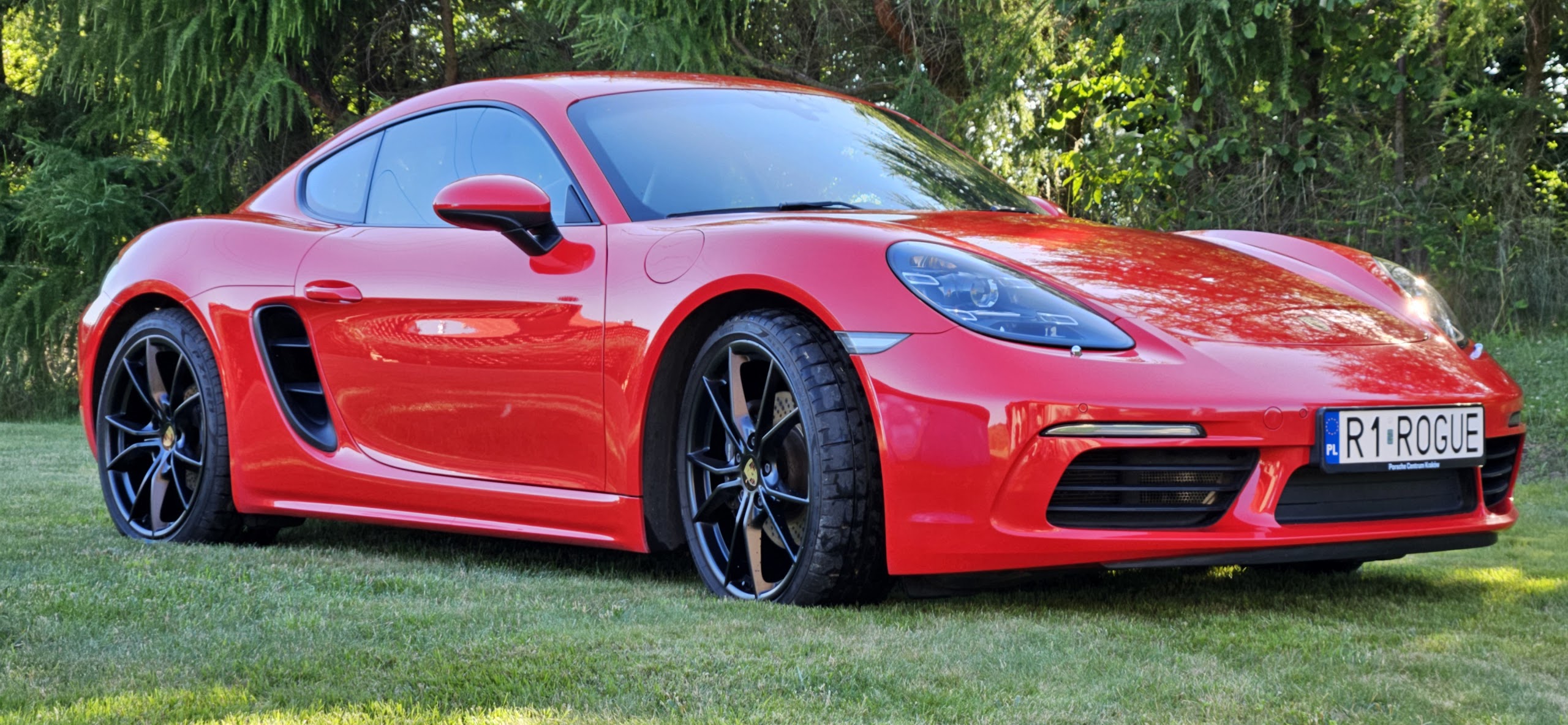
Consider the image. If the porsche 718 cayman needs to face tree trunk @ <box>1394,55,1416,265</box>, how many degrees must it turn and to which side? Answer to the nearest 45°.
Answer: approximately 90° to its left

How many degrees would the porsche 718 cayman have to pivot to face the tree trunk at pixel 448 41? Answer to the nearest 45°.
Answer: approximately 135° to its left

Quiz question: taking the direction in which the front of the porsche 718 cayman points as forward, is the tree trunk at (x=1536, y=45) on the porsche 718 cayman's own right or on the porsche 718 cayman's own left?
on the porsche 718 cayman's own left

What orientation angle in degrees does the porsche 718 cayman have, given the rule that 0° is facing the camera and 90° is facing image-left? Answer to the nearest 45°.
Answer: approximately 315°

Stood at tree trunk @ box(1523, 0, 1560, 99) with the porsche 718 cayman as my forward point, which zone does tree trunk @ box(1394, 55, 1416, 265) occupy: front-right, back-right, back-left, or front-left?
front-right

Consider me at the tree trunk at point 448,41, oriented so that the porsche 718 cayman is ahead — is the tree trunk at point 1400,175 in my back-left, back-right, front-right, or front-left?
front-left

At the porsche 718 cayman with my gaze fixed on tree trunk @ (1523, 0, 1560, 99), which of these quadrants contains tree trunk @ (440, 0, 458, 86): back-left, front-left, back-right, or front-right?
front-left

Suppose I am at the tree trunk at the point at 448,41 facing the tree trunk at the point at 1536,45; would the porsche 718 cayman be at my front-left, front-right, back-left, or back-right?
front-right

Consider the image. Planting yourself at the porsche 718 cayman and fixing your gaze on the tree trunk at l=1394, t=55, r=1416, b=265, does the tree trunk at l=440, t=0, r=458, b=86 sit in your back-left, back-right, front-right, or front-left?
front-left

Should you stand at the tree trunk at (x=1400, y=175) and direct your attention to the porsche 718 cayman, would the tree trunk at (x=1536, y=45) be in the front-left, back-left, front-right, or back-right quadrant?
back-left
